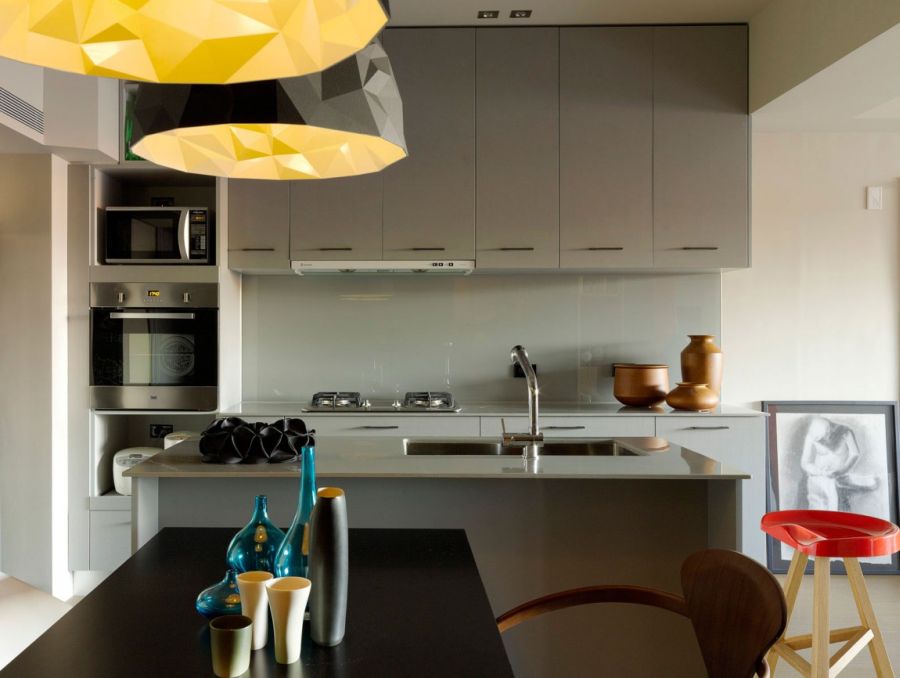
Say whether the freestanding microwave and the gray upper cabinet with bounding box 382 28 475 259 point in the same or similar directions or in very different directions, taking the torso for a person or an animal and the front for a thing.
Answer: same or similar directions

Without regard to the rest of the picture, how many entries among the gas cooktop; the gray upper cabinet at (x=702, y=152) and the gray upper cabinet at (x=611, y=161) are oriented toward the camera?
3

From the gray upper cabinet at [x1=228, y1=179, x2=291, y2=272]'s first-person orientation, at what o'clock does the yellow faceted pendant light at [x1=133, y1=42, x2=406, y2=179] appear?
The yellow faceted pendant light is roughly at 12 o'clock from the gray upper cabinet.

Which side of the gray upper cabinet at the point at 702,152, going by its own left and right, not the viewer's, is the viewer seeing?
front

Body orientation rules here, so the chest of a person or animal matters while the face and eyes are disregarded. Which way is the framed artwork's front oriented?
toward the camera

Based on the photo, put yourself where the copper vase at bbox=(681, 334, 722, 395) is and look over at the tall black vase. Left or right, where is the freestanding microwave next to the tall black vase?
right

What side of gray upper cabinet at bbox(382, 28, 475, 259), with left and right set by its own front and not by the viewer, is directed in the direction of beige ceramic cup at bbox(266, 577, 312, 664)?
front

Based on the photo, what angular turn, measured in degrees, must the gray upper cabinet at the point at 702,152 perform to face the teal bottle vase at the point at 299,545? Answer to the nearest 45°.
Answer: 0° — it already faces it

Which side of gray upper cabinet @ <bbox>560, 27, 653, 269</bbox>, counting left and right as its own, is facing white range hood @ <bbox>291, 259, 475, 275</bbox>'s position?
right

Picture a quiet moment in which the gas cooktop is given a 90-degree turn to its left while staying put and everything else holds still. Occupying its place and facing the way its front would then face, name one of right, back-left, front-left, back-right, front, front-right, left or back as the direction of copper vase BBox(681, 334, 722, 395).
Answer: front

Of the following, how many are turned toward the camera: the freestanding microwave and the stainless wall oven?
2

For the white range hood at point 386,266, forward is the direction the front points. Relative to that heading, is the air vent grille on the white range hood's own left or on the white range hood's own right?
on the white range hood's own right

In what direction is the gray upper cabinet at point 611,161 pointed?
toward the camera

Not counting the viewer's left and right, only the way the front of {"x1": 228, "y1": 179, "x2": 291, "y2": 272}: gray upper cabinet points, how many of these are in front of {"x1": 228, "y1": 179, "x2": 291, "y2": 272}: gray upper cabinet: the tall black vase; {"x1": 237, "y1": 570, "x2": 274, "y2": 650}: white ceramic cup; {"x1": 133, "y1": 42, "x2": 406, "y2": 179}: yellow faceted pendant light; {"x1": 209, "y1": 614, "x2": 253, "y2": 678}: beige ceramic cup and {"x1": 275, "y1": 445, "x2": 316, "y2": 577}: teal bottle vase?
5

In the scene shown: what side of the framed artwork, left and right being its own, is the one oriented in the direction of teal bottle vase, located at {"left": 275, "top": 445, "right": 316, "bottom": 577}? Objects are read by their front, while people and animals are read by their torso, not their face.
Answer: front

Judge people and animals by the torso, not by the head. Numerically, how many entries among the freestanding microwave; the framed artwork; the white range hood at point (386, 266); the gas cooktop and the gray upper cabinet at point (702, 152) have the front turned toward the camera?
5

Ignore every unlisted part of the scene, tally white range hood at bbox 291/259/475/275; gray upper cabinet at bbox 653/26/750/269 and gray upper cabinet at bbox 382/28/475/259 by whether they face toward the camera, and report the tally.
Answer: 3

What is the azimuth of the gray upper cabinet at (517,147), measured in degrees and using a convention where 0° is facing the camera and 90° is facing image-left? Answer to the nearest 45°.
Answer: approximately 0°

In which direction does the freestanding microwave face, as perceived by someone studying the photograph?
facing the viewer
